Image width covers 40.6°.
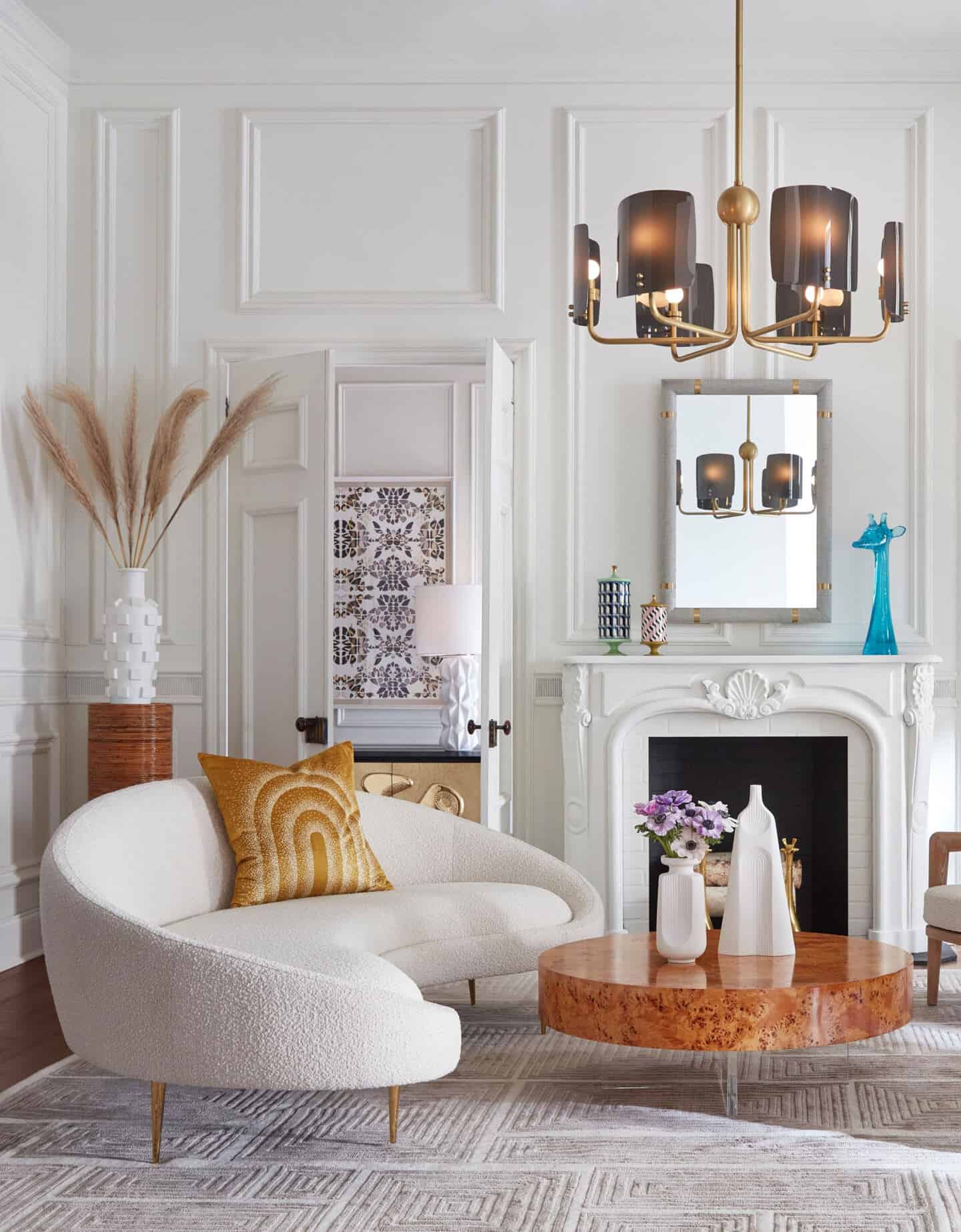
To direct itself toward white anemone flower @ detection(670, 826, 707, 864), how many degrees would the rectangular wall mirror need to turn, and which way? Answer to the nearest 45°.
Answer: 0° — it already faces it

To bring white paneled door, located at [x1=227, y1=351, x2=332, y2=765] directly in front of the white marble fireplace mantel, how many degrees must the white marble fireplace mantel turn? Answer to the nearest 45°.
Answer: approximately 90° to its right

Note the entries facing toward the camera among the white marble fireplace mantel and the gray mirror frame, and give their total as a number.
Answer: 2

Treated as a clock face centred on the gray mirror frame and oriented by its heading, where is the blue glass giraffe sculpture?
The blue glass giraffe sculpture is roughly at 9 o'clock from the gray mirror frame.

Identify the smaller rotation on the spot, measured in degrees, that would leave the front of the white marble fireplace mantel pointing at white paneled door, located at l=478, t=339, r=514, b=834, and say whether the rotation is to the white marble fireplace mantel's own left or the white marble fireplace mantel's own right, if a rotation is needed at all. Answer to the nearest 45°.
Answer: approximately 45° to the white marble fireplace mantel's own right

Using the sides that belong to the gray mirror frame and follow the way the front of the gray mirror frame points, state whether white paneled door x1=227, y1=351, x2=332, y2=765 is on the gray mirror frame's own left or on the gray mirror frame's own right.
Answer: on the gray mirror frame's own right

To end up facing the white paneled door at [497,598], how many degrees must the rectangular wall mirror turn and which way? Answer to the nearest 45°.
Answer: approximately 45° to its right

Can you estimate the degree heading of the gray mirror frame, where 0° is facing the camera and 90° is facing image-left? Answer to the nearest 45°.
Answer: approximately 0°

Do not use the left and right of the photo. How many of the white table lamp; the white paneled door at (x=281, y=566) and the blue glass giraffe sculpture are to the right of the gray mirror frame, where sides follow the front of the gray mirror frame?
2
